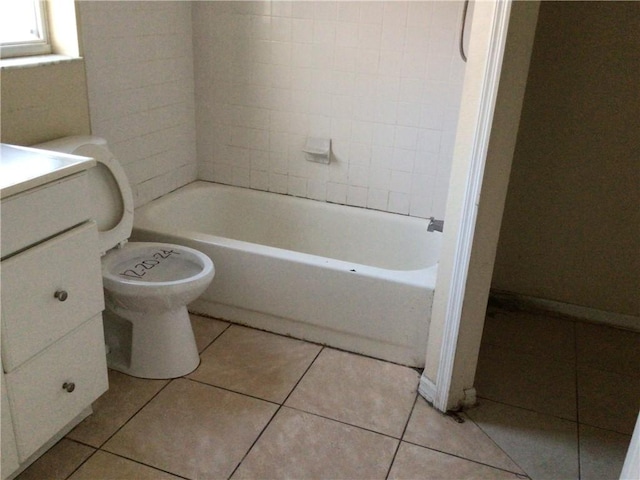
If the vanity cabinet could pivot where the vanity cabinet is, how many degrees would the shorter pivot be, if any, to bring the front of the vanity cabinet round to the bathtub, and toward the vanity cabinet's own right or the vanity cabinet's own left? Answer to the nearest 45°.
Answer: approximately 90° to the vanity cabinet's own left

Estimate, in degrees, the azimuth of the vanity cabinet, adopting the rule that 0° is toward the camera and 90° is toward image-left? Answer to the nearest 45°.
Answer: approximately 315°

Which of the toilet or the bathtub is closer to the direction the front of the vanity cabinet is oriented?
the bathtub

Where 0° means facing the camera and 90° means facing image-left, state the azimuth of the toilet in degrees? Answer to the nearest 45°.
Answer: approximately 315°

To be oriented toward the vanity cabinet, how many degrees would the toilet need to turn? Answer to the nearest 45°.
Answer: approximately 90° to its right

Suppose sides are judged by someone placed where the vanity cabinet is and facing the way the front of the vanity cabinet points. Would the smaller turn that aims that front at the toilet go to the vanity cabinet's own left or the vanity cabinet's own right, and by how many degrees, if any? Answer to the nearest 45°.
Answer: approximately 90° to the vanity cabinet's own left
